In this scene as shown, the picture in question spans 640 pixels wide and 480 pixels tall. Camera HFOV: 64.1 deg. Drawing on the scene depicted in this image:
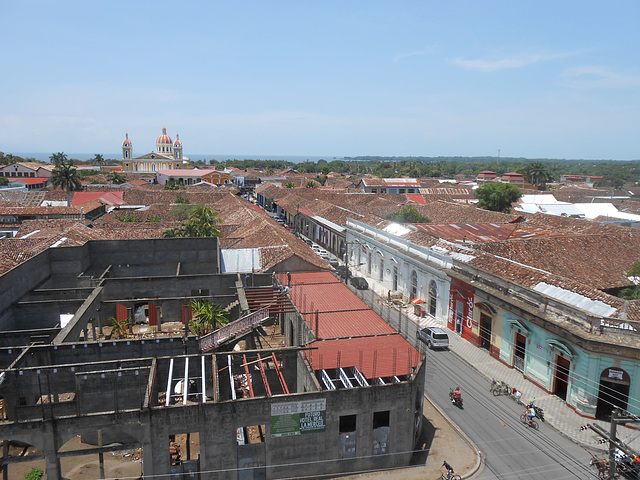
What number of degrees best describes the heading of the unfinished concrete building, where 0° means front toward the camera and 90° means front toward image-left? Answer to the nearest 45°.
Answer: approximately 0°

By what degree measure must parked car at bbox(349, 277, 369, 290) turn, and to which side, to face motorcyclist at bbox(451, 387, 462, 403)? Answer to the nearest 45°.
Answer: approximately 135° to its left

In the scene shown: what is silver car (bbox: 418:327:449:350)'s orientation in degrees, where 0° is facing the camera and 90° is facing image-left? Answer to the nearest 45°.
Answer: approximately 135°

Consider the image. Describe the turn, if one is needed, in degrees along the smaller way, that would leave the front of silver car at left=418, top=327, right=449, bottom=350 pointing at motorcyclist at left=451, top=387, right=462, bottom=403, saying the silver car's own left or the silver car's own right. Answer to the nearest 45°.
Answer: approximately 135° to the silver car's own left

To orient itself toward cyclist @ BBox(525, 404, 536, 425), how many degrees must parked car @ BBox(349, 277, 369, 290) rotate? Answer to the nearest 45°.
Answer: approximately 135° to its left

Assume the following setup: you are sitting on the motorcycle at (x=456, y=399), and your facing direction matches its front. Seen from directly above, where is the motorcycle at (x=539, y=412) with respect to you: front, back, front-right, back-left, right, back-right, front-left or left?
back-right
